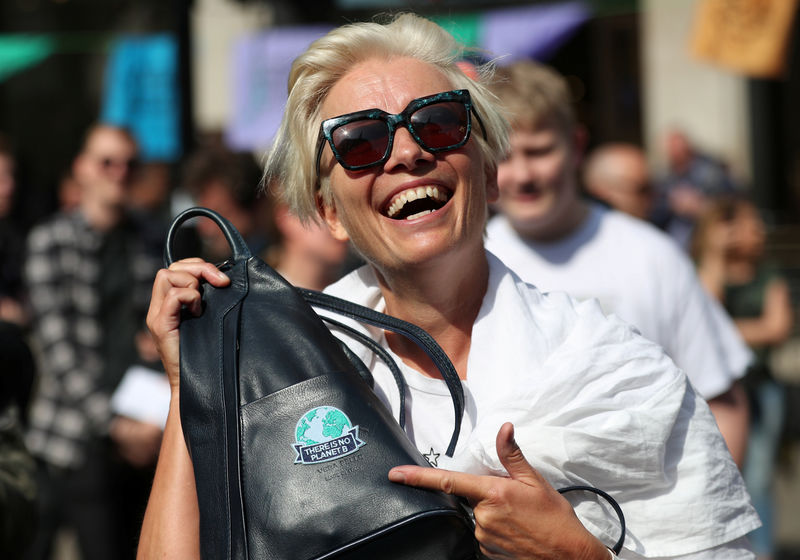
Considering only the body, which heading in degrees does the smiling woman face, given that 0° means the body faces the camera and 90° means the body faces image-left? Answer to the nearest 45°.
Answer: approximately 0°

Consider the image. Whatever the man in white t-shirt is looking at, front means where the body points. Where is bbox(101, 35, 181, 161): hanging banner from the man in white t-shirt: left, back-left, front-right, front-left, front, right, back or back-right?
right

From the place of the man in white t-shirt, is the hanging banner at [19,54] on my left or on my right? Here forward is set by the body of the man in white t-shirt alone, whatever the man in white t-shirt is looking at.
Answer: on my right

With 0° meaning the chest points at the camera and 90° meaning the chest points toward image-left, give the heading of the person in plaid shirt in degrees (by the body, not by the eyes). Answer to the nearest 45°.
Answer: approximately 315°

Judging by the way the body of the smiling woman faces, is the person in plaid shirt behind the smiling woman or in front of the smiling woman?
behind

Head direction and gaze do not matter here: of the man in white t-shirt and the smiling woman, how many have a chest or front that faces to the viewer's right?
0

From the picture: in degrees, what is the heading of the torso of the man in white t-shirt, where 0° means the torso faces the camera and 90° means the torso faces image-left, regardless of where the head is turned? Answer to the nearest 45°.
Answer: approximately 45°

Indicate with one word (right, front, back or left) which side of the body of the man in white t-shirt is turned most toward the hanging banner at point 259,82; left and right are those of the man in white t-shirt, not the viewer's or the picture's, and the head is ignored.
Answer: back
